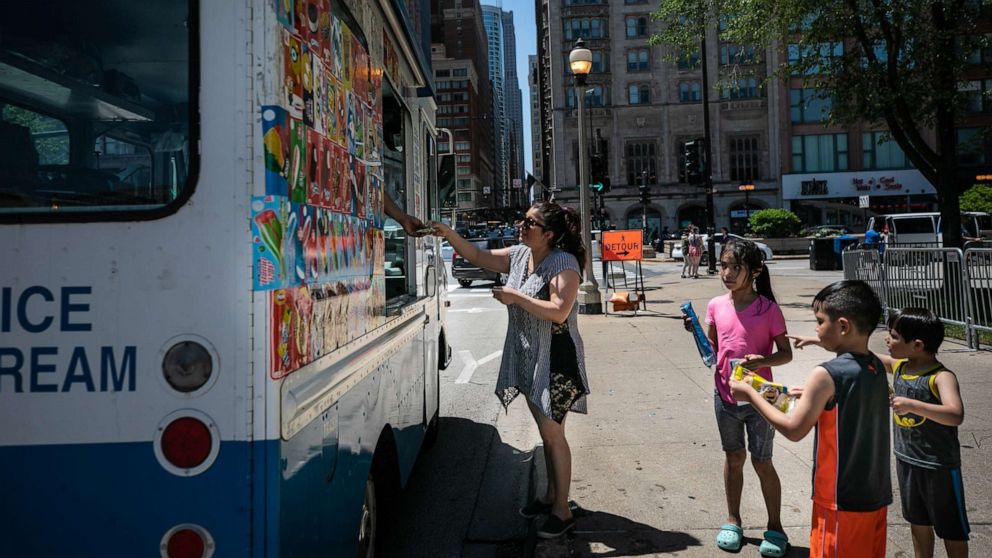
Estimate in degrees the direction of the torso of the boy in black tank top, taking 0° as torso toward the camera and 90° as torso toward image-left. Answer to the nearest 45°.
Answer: approximately 135°

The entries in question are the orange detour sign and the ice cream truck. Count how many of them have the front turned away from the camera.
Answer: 1

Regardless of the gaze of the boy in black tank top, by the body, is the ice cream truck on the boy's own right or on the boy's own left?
on the boy's own left

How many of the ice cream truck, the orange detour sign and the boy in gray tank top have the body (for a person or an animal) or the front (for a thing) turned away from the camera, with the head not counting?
1

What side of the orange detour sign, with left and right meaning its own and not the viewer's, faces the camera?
front

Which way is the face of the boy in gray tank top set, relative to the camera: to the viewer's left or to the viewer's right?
to the viewer's left

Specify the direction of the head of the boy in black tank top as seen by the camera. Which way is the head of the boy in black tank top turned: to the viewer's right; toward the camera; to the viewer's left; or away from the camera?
to the viewer's left

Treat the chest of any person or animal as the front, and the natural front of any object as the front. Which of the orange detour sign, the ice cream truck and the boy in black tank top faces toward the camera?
the orange detour sign

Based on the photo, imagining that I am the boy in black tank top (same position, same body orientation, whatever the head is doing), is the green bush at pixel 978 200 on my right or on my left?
on my right

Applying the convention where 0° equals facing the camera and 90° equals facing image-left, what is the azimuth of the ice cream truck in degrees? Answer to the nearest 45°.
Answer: approximately 180°

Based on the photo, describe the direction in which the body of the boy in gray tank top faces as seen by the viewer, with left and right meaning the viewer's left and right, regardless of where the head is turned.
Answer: facing the viewer and to the left of the viewer

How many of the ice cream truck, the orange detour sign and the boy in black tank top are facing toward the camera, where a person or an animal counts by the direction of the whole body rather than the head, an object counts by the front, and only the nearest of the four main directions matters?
1

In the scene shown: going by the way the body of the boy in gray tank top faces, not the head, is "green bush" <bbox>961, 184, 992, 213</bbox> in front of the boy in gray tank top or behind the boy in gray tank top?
behind
